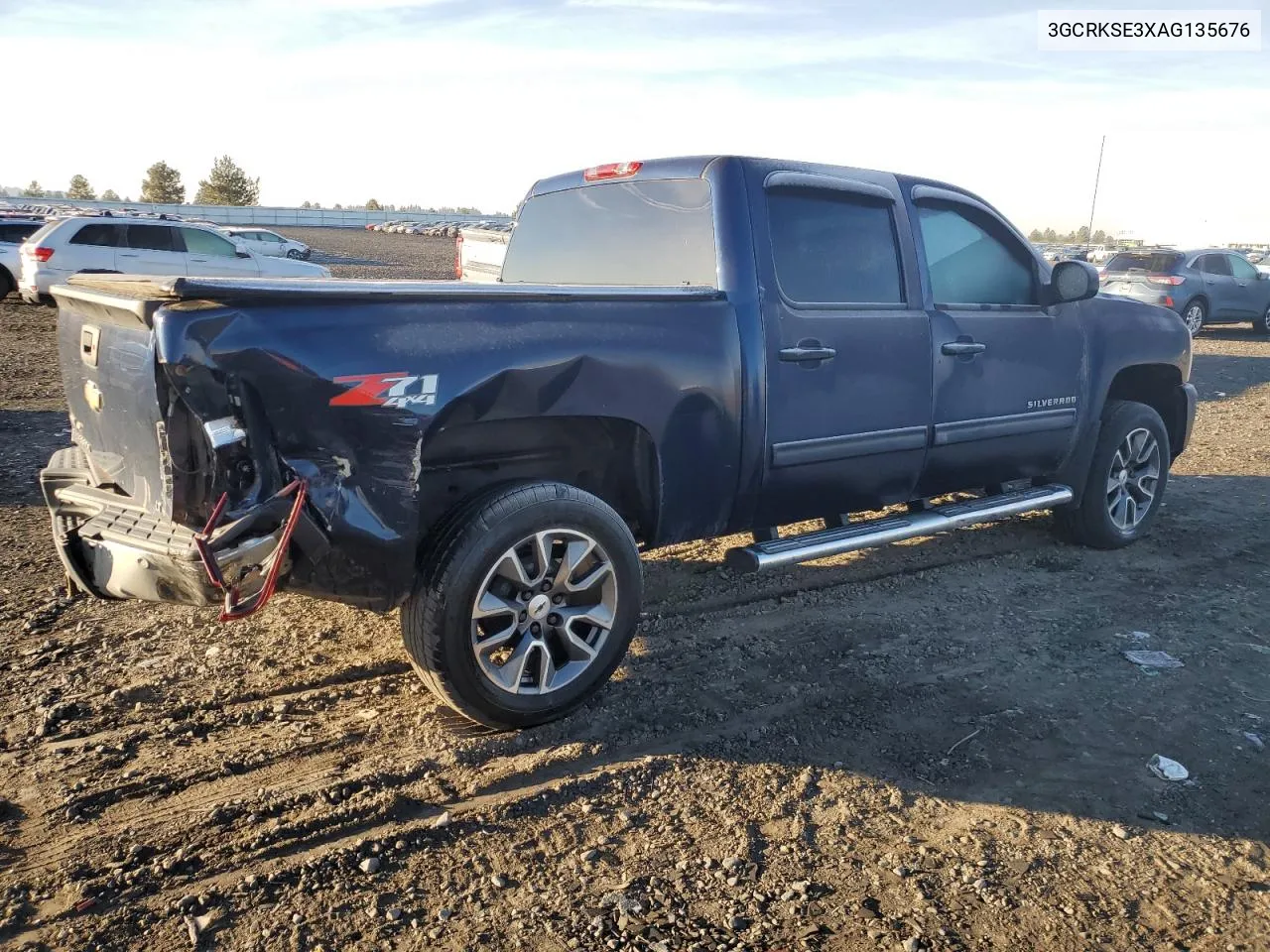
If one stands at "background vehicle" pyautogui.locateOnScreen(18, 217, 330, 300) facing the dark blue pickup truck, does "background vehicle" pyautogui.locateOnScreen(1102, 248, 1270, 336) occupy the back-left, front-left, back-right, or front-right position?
front-left

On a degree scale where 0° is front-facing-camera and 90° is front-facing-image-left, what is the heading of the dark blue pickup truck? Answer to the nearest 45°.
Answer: approximately 225°

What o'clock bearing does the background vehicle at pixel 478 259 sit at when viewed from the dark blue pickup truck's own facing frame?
The background vehicle is roughly at 10 o'clock from the dark blue pickup truck.

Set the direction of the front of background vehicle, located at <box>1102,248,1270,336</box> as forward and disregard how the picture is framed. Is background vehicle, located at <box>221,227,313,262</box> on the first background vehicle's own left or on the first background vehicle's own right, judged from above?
on the first background vehicle's own left

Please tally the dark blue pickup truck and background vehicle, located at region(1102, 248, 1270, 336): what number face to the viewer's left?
0

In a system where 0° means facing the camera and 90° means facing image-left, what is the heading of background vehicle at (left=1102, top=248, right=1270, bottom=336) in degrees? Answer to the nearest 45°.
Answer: approximately 225°

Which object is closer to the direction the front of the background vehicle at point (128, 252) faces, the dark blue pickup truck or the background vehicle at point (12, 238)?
the dark blue pickup truck

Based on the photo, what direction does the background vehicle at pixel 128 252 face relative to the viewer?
to the viewer's right

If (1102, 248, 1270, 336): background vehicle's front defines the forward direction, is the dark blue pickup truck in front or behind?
behind

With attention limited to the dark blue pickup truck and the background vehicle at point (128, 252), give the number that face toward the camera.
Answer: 0

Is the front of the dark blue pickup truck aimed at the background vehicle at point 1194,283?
yes

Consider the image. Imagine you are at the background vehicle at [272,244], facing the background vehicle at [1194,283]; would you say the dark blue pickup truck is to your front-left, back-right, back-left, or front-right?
front-right
